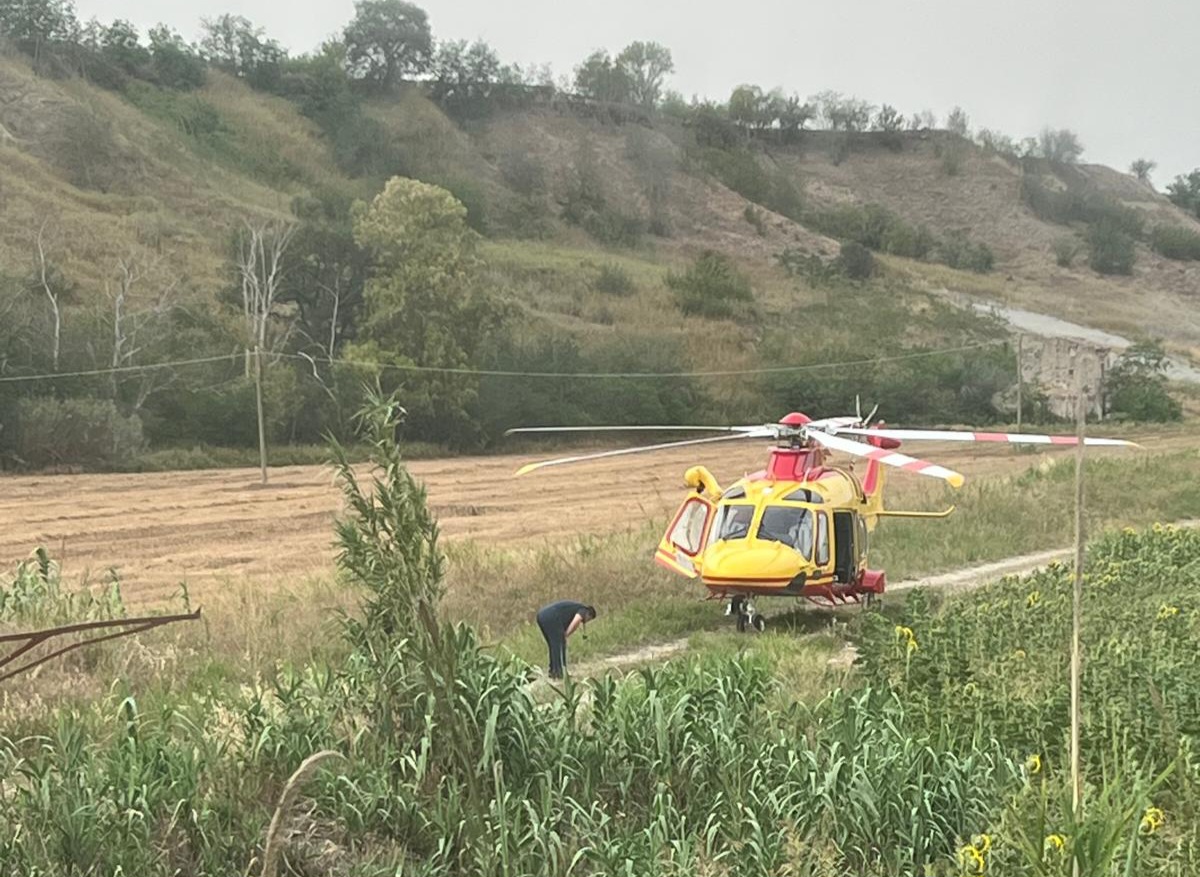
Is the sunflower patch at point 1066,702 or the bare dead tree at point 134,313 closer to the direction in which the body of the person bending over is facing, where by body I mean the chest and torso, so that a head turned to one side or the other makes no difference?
the sunflower patch

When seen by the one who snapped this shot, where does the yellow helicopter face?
facing the viewer and to the left of the viewer

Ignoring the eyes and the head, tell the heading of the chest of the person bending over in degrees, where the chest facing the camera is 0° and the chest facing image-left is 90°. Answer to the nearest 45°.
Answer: approximately 270°

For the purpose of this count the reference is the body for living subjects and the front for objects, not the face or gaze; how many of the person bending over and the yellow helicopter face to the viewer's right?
1

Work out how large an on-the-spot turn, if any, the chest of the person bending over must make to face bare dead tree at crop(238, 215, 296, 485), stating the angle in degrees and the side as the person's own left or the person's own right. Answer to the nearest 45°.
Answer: approximately 90° to the person's own left

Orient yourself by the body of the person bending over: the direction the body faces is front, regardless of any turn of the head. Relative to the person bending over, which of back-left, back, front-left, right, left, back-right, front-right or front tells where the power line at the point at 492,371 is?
left

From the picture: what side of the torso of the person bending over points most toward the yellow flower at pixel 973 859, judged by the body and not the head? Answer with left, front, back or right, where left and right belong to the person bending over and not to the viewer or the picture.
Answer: right

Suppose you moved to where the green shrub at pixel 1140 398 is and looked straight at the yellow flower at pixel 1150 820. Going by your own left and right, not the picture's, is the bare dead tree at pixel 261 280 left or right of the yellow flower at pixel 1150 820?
right

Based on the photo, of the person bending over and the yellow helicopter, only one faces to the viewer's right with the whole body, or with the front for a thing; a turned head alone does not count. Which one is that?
the person bending over

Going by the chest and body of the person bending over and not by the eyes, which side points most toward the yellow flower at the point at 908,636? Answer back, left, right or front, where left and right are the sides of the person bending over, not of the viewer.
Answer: front

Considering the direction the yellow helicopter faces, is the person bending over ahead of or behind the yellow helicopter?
ahead

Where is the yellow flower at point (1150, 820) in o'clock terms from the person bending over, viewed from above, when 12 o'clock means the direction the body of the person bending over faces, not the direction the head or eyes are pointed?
The yellow flower is roughly at 2 o'clock from the person bending over.
